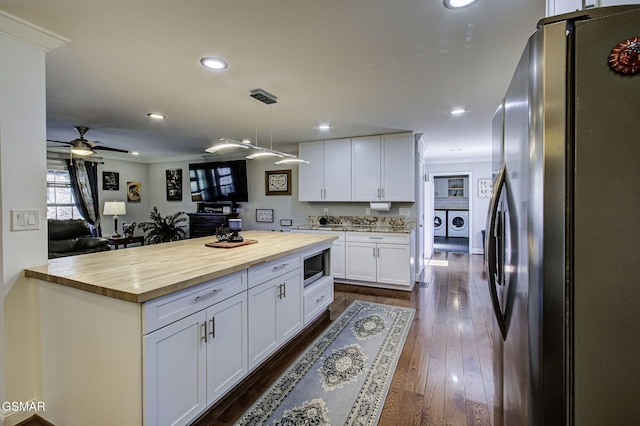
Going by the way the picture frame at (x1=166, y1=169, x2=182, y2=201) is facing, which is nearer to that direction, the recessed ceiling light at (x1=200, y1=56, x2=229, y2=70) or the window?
the recessed ceiling light

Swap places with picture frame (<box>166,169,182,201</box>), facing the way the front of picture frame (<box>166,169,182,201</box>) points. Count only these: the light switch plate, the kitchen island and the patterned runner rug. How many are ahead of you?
3

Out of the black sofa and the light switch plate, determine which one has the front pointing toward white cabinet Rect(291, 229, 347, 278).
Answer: the black sofa

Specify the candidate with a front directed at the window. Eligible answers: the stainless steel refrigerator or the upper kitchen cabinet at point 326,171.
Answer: the stainless steel refrigerator

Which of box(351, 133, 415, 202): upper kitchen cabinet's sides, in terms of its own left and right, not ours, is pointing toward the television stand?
right

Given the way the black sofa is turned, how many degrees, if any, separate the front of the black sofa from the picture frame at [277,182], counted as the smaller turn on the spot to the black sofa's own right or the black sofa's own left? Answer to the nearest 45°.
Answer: approximately 45° to the black sofa's own left

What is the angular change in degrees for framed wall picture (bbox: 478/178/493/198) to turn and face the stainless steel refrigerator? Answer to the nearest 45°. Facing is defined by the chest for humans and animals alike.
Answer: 0° — it already faces it
